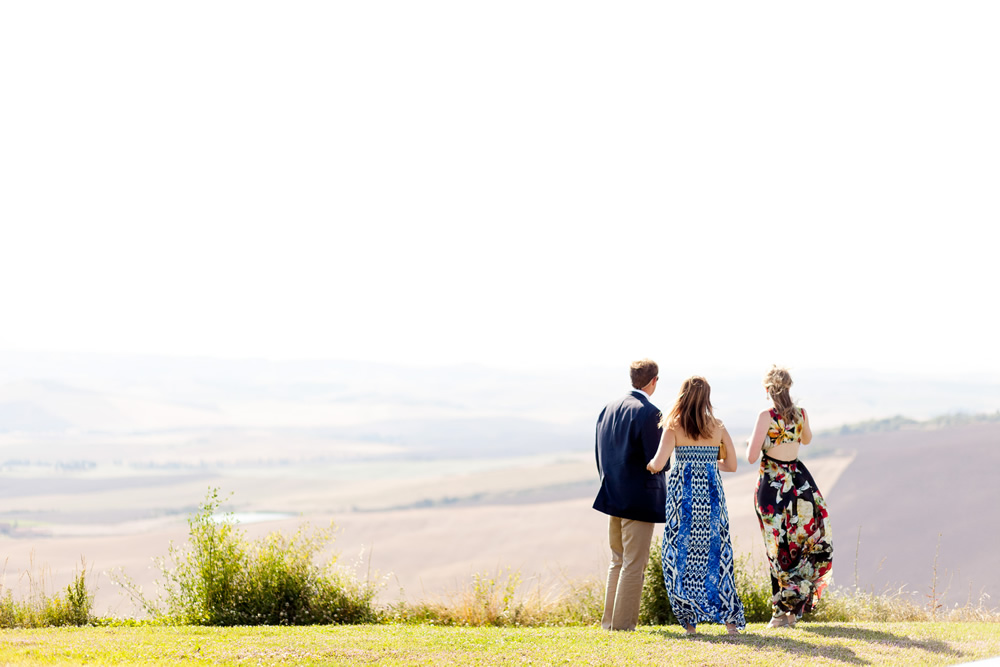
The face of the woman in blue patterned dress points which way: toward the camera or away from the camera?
away from the camera

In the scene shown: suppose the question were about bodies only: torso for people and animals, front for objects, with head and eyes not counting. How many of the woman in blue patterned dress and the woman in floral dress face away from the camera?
2

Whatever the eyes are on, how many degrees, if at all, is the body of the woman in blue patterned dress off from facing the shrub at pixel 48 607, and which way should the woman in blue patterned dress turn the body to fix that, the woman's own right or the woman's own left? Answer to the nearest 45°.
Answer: approximately 90° to the woman's own left

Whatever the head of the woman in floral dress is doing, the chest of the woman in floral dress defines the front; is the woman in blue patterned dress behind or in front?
behind

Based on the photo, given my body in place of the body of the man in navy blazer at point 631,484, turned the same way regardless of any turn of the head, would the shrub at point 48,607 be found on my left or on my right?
on my left

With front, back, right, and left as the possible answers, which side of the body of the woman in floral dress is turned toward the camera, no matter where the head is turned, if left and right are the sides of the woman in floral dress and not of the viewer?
back

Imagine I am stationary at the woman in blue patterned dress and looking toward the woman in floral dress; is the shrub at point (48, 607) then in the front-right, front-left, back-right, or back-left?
back-left

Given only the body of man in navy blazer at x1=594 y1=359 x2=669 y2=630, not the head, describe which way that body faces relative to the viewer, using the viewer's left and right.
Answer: facing away from the viewer and to the right of the viewer

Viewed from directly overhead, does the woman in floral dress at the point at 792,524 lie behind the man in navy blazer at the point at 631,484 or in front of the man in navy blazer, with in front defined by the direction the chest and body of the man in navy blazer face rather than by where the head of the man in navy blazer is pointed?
in front

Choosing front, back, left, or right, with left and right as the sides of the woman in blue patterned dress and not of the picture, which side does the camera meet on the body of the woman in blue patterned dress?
back

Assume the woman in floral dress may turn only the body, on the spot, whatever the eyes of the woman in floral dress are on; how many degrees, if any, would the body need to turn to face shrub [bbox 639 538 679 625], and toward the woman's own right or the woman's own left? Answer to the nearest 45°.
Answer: approximately 45° to the woman's own left
